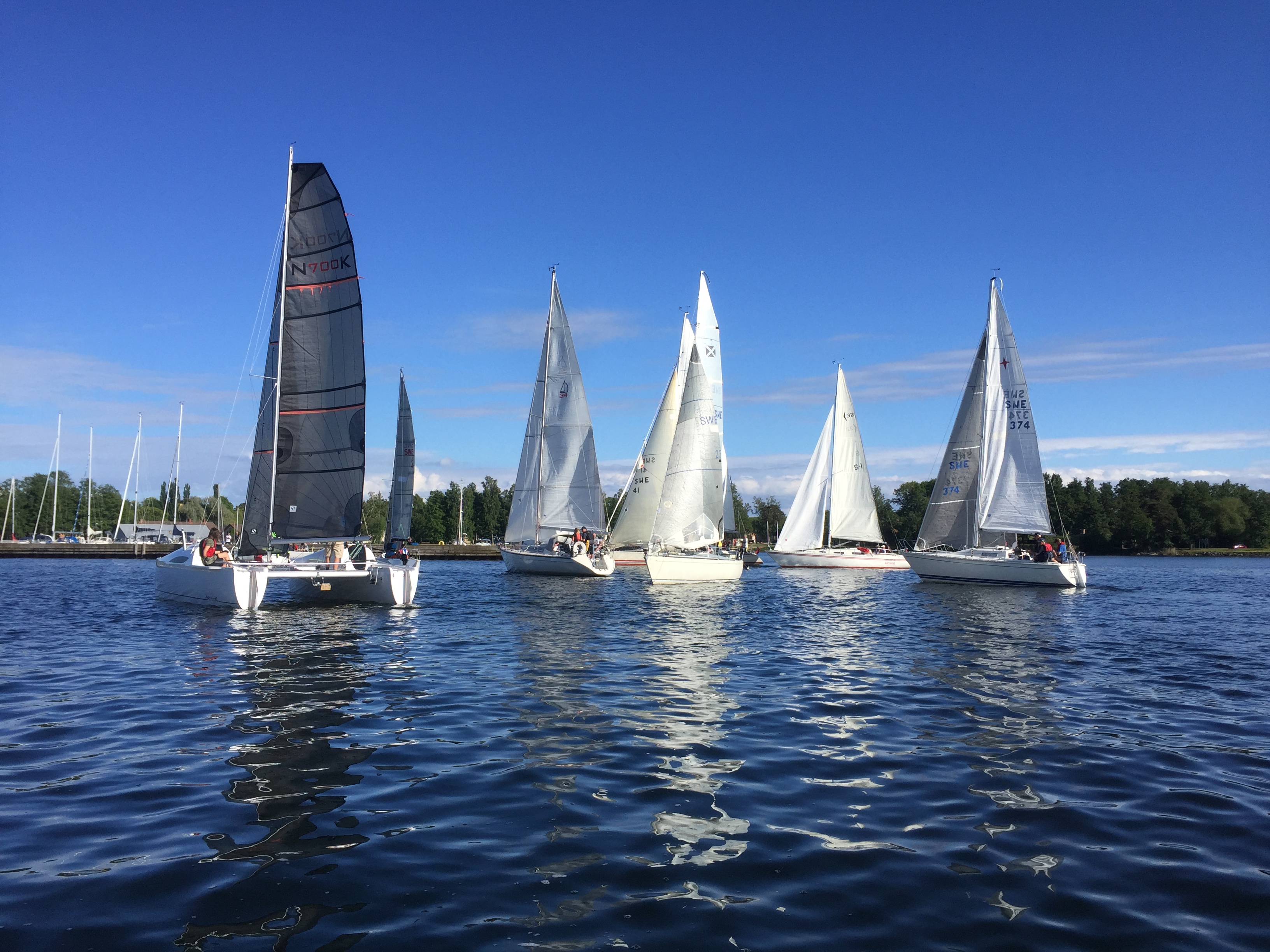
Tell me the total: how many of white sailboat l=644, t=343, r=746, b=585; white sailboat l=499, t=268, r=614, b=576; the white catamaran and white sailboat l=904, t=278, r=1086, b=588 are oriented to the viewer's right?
0

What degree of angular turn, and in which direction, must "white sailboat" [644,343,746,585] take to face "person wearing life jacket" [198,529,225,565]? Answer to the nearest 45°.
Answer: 0° — it already faces them

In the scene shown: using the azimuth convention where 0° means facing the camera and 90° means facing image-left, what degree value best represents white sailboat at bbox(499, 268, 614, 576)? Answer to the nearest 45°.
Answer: approximately 135°

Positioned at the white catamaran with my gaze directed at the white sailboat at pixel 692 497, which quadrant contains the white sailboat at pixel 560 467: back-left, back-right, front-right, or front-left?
front-left

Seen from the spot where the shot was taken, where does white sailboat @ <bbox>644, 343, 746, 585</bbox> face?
facing the viewer and to the left of the viewer

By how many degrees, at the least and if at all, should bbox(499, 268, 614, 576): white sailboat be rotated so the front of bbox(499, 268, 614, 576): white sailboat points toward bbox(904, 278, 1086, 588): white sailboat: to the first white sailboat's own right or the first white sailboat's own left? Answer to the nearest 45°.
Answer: approximately 135° to the first white sailboat's own right

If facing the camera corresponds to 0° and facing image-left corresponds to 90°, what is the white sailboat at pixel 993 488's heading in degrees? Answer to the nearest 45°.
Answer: approximately 135°
